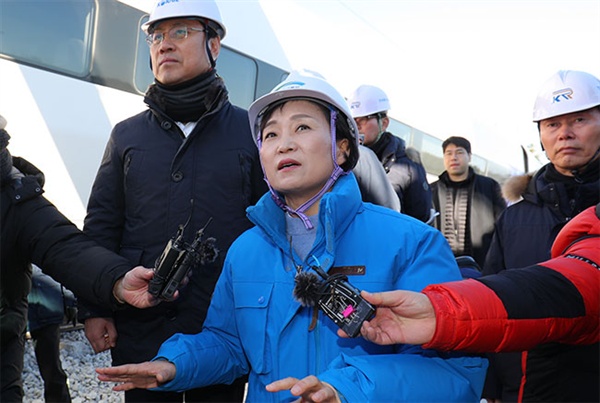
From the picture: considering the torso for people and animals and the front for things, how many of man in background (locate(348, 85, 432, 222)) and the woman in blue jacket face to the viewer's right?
0

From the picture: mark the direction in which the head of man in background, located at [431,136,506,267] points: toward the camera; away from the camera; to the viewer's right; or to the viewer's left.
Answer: toward the camera

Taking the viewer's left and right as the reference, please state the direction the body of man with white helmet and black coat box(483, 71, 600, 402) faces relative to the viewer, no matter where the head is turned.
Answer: facing the viewer

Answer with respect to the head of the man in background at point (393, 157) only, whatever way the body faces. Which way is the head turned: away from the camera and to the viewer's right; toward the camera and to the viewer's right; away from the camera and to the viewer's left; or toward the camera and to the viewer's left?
toward the camera and to the viewer's left

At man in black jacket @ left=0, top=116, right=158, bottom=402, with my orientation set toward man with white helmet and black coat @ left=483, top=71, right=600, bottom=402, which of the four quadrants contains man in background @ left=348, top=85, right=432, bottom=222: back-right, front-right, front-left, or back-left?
front-left

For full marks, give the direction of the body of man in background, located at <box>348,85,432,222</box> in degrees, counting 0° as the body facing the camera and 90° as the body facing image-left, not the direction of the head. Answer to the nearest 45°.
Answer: approximately 45°

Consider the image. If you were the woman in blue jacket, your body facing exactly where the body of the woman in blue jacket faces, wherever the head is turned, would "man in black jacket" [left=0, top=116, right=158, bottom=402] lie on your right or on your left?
on your right

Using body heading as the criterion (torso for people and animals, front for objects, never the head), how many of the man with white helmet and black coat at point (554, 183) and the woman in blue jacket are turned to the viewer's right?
0

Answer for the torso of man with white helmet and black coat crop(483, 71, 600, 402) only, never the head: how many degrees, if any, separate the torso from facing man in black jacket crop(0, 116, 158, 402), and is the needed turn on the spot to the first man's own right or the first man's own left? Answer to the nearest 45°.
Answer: approximately 45° to the first man's own right

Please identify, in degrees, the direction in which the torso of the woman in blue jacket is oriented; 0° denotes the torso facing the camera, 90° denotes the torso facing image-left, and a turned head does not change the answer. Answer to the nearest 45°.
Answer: approximately 45°

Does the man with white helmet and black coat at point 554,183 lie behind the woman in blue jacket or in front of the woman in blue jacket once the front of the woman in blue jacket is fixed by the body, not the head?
behind
